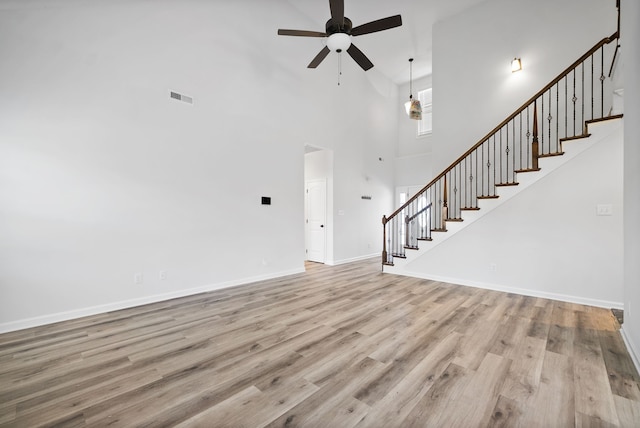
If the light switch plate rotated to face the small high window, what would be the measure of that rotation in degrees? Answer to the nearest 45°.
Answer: approximately 135° to its right

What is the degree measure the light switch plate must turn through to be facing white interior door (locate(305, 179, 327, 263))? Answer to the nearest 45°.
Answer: approximately 90° to its right

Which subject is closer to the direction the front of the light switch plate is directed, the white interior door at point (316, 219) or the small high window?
the white interior door

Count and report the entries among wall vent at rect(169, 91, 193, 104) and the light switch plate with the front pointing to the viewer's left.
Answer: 0

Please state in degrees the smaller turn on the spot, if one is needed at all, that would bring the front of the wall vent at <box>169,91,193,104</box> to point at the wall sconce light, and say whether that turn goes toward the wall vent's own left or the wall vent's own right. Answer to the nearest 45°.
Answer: approximately 45° to the wall vent's own left

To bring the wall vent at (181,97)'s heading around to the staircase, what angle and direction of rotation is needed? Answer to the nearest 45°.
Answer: approximately 45° to its left

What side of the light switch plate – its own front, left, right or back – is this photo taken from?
front

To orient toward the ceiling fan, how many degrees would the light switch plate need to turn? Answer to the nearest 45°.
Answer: approximately 45° to its right

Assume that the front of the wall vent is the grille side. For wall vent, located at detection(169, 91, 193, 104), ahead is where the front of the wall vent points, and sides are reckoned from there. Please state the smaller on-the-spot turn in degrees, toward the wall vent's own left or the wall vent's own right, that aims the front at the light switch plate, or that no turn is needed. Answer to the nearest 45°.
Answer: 0° — it already faces it

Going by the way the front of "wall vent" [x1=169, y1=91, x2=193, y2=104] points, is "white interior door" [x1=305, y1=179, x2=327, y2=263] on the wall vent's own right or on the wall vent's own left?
on the wall vent's own left
